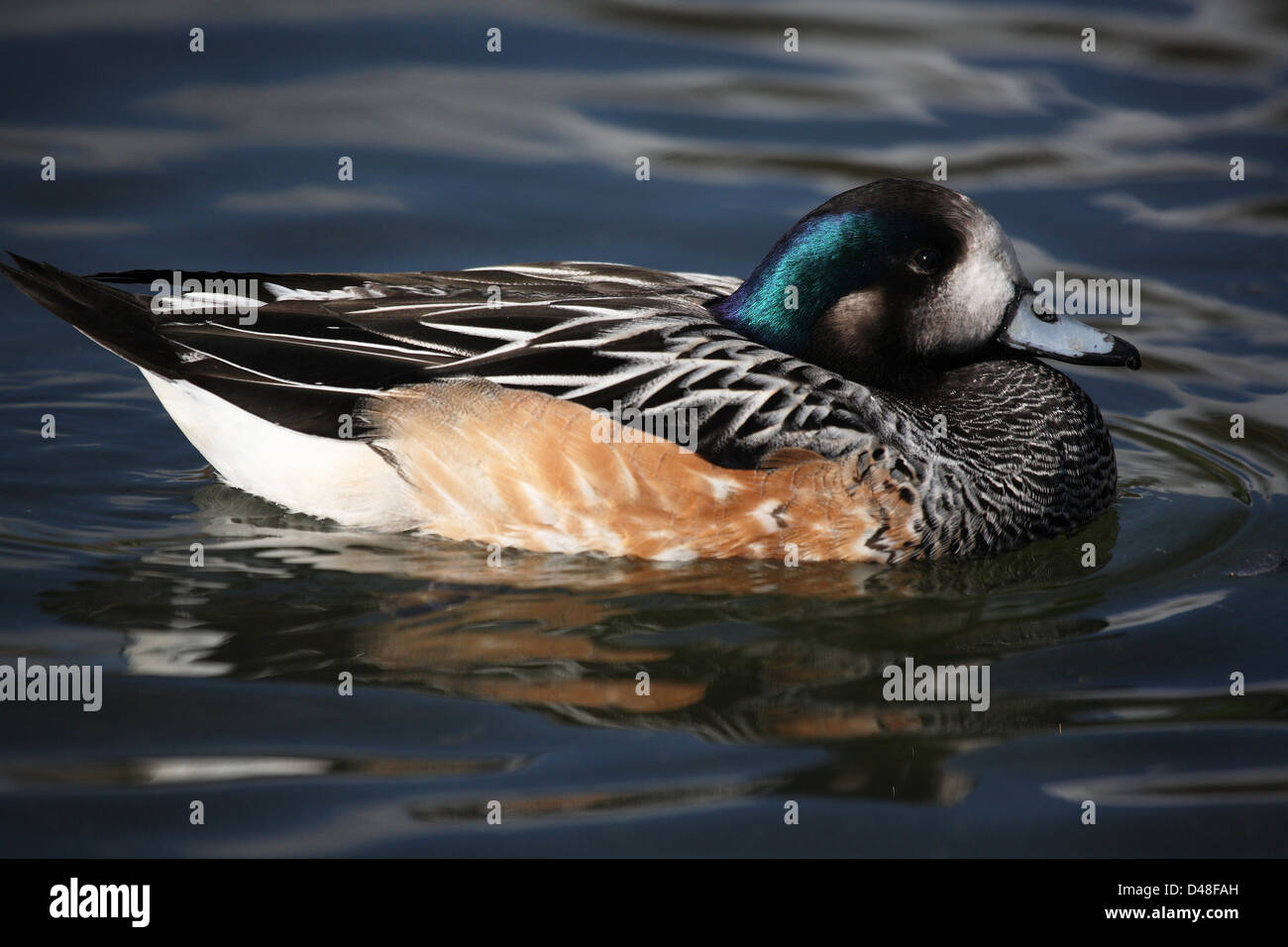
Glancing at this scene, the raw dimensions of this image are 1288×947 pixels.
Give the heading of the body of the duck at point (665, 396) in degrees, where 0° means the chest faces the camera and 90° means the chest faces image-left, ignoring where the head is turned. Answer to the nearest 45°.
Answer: approximately 270°
